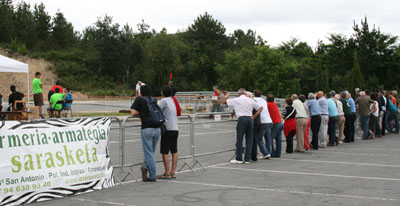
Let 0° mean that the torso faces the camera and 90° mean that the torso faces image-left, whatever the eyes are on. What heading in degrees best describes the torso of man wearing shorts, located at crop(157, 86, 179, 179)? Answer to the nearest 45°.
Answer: approximately 135°

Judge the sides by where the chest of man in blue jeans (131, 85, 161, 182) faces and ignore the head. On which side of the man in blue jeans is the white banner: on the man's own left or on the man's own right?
on the man's own left

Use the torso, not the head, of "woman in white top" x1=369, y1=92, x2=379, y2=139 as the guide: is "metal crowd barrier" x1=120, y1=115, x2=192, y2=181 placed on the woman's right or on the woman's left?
on the woman's left

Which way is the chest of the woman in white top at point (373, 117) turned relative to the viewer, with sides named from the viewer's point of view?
facing away from the viewer and to the left of the viewer

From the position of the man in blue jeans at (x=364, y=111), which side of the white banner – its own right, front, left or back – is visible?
left

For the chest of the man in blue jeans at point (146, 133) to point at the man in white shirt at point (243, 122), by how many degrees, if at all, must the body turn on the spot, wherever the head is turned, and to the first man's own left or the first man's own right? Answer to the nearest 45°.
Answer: approximately 90° to the first man's own right

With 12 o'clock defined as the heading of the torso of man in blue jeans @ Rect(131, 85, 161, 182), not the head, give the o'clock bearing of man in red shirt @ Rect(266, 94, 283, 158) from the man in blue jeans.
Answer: The man in red shirt is roughly at 3 o'clock from the man in blue jeans.

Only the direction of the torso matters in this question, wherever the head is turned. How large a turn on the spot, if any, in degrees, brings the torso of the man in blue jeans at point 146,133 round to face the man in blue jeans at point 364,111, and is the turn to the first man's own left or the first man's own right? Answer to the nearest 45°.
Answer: approximately 90° to the first man's own right

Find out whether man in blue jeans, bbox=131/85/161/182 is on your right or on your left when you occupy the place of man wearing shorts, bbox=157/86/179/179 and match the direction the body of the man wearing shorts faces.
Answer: on your left

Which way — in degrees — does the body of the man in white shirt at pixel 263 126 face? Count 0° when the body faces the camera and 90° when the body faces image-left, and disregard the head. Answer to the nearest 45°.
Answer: approximately 135°

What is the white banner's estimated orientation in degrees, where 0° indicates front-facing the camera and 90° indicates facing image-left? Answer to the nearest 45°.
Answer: approximately 315°
